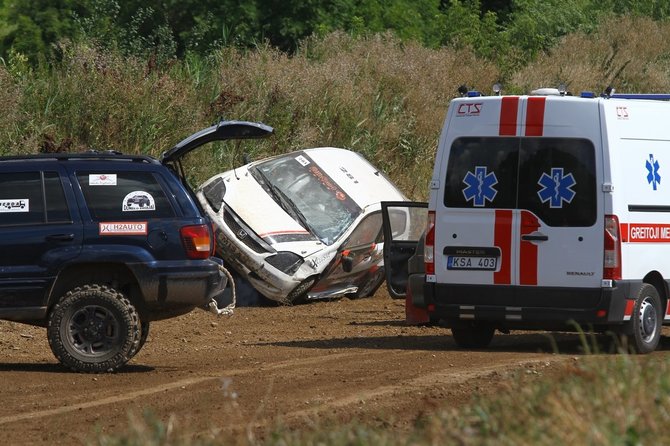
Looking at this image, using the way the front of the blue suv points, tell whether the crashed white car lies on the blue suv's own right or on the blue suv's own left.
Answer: on the blue suv's own right

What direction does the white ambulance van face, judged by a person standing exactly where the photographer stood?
facing away from the viewer and to the right of the viewer

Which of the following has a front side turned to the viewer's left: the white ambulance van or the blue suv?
the blue suv

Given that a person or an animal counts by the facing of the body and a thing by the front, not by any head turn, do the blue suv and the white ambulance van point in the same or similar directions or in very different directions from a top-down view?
very different directions

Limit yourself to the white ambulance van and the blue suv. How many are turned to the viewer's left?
1

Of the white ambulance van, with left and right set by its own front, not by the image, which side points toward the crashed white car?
left

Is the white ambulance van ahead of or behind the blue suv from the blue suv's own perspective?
behind

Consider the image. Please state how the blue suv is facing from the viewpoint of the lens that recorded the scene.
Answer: facing to the left of the viewer

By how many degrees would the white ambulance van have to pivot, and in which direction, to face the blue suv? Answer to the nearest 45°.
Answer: approximately 135° to its left
